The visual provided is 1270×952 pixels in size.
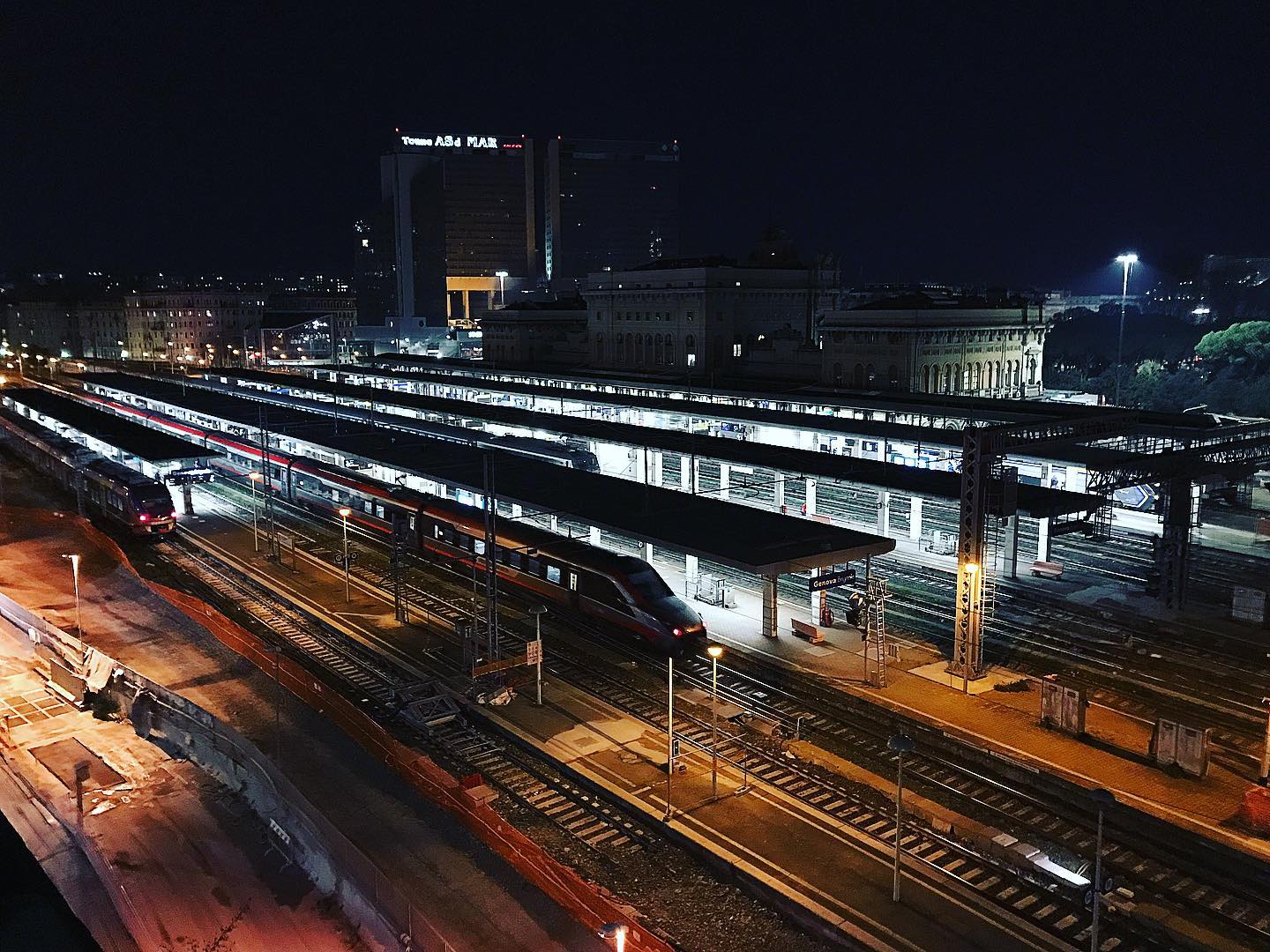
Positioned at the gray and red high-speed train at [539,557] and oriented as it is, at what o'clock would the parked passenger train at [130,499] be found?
The parked passenger train is roughly at 6 o'clock from the gray and red high-speed train.

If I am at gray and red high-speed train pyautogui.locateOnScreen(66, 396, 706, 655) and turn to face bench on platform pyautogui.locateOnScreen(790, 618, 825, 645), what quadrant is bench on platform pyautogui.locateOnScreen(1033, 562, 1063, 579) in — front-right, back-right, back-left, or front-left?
front-left

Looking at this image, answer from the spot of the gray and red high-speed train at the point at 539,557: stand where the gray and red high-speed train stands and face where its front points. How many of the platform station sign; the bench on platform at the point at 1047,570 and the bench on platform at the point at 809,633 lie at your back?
0

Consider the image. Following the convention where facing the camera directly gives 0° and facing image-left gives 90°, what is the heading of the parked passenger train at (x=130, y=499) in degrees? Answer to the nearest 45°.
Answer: approximately 315°

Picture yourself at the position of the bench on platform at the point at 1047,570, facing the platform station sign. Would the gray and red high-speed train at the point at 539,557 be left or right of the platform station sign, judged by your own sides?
right

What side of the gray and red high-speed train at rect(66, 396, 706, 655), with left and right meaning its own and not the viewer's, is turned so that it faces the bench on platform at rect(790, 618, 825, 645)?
front

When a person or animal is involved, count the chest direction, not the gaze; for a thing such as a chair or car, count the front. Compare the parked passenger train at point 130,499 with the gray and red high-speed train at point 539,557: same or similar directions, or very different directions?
same or similar directions

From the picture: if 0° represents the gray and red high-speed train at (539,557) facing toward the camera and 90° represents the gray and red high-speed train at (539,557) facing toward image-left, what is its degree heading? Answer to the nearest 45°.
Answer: approximately 315°

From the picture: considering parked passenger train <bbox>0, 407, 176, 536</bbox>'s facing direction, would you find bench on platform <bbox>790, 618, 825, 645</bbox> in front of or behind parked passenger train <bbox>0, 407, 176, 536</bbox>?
in front

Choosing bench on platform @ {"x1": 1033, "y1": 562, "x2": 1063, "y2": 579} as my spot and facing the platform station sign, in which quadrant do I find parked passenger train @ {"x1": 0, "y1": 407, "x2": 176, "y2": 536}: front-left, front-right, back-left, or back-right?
front-right

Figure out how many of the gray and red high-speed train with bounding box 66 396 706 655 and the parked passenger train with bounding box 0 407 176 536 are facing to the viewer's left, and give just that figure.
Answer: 0

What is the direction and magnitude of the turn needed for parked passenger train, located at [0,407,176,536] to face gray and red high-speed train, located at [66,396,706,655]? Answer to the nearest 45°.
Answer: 0° — it already faces it
